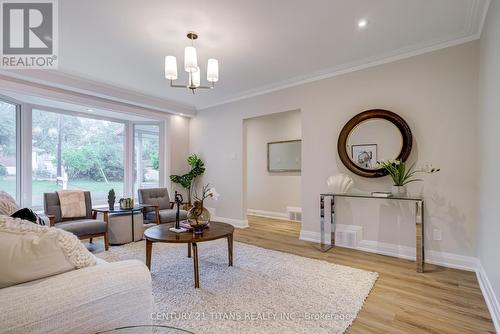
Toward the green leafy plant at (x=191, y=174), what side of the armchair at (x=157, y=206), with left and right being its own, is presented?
left

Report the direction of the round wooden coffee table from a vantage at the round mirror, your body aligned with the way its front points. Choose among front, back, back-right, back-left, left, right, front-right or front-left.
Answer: front-right

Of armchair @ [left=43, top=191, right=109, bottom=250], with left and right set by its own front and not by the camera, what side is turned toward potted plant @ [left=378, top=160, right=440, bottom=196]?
front

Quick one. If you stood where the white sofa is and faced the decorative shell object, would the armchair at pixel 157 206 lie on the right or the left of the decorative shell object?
left

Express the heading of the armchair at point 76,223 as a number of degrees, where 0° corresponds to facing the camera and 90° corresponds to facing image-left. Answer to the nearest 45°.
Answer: approximately 315°

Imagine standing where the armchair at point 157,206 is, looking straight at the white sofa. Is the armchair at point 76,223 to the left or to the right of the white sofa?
right

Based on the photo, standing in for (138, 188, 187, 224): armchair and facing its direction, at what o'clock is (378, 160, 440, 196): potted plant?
The potted plant is roughly at 12 o'clock from the armchair.

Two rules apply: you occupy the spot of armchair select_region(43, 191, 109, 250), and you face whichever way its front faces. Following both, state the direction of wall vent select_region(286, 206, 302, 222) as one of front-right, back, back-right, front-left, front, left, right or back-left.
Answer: front-left

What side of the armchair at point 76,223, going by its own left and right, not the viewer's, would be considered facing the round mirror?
front

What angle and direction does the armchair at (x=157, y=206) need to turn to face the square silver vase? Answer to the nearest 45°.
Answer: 0° — it already faces it

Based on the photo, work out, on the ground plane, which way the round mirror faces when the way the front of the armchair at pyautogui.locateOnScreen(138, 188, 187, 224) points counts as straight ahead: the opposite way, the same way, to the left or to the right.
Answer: to the right

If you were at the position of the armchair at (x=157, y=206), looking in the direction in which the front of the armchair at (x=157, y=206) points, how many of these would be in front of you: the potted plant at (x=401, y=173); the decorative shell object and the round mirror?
3

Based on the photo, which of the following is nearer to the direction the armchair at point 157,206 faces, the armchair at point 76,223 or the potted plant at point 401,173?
the potted plant
